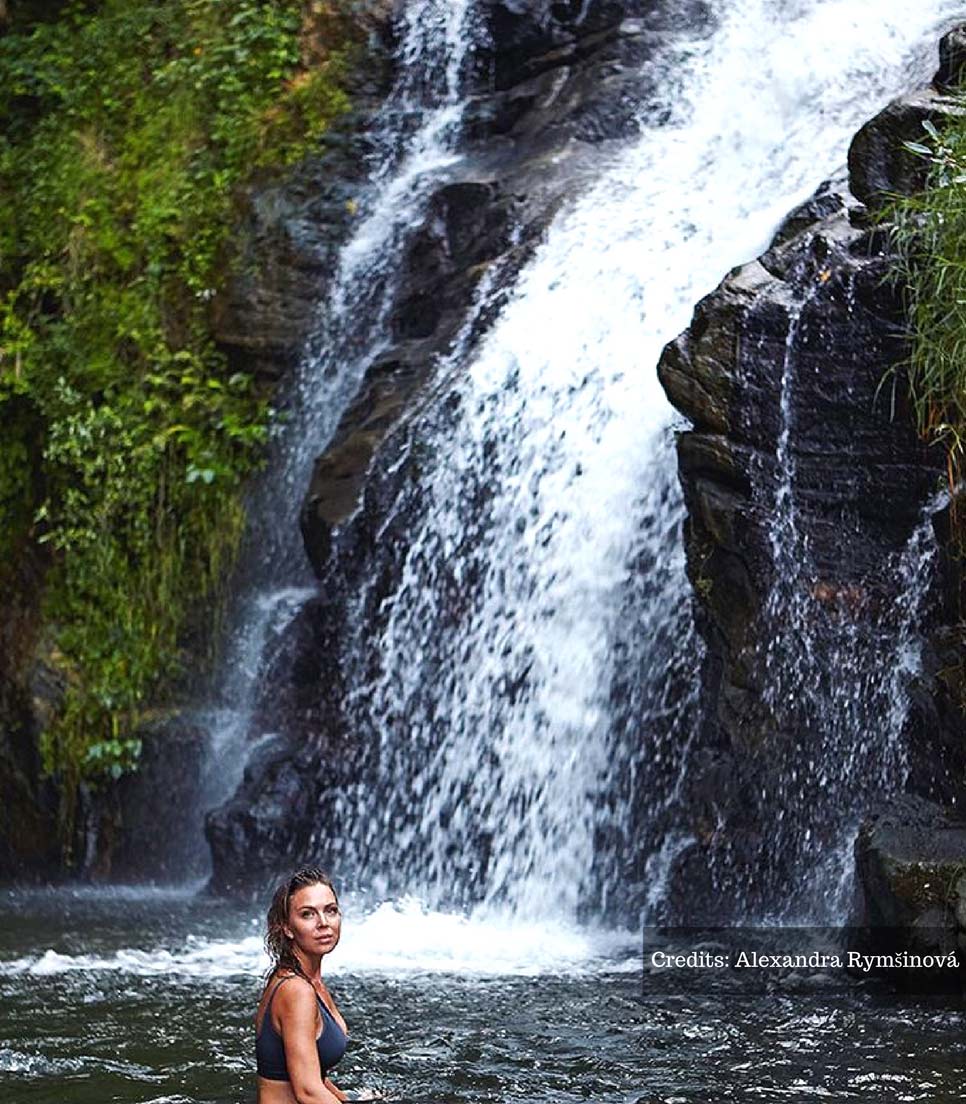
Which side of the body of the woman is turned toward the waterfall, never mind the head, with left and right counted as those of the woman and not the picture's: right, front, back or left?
left

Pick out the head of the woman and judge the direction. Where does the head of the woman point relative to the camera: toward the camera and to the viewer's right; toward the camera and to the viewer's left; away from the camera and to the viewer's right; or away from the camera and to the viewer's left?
toward the camera and to the viewer's right

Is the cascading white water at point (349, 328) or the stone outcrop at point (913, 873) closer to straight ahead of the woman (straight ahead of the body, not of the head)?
the stone outcrop

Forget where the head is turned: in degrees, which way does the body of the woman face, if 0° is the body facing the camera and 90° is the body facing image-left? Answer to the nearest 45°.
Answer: approximately 270°

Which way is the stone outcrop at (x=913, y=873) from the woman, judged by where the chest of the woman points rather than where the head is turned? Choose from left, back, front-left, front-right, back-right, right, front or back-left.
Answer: front-left

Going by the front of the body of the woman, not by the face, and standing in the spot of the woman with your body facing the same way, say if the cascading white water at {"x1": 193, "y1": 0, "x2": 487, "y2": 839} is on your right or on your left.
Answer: on your left

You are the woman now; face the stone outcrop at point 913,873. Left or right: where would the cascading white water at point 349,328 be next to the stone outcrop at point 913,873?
left
